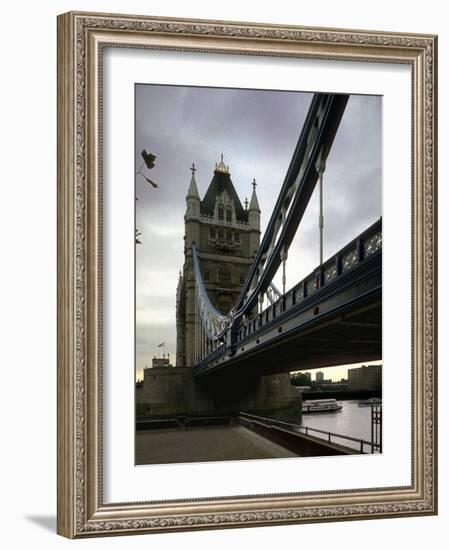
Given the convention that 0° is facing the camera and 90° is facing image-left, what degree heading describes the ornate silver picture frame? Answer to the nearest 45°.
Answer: approximately 315°
